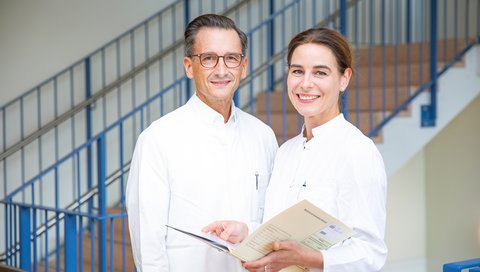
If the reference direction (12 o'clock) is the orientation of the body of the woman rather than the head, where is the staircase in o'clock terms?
The staircase is roughly at 5 o'clock from the woman.

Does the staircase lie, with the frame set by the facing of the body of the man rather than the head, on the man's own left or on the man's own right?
on the man's own left

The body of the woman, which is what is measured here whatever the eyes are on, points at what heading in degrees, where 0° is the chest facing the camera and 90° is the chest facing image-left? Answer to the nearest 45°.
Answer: approximately 45°

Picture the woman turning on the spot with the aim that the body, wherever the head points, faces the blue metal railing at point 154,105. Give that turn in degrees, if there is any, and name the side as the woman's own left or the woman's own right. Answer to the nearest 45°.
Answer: approximately 135° to the woman's own right
